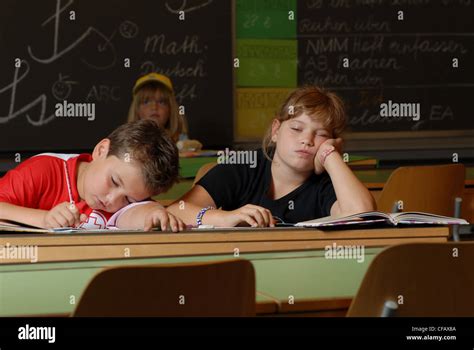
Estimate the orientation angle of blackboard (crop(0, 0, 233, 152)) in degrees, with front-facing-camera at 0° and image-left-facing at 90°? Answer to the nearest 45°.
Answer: approximately 0°

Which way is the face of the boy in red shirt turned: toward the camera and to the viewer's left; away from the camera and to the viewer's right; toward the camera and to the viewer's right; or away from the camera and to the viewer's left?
toward the camera and to the viewer's left

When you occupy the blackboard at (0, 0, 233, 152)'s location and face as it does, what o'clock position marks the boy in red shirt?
The boy in red shirt is roughly at 12 o'clock from the blackboard.

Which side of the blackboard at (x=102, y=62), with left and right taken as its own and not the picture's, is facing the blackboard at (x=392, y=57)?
left

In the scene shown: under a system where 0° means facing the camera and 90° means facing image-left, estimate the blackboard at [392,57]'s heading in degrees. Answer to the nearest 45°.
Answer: approximately 0°

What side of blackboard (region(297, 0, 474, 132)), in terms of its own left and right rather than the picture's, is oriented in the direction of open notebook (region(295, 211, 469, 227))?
front

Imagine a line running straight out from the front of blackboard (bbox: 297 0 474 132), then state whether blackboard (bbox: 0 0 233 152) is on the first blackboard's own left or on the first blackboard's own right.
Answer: on the first blackboard's own right

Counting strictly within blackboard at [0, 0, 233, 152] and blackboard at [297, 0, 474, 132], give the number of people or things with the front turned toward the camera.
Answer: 2

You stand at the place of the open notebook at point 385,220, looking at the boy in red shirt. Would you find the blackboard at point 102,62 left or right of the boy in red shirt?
right

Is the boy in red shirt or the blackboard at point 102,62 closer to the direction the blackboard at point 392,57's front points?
the boy in red shirt

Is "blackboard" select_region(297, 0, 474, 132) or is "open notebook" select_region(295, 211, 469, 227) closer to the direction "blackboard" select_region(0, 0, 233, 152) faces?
the open notebook

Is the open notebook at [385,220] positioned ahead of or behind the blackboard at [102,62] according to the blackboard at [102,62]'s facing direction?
ahead
